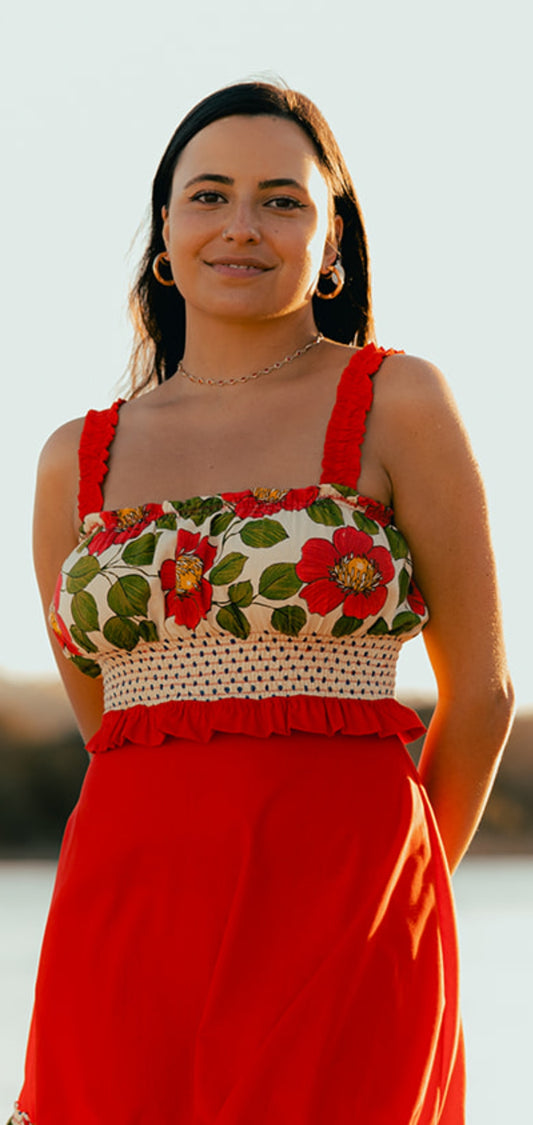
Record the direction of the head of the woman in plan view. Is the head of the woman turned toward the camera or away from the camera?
toward the camera

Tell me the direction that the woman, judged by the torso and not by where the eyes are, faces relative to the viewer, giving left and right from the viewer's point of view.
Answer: facing the viewer
